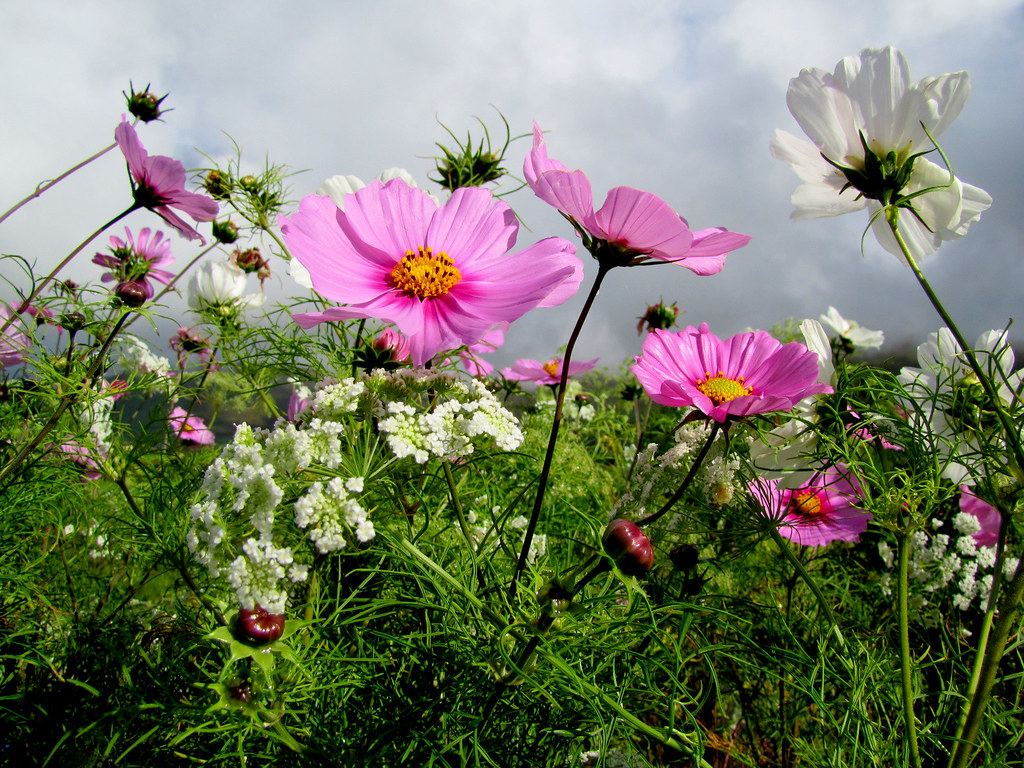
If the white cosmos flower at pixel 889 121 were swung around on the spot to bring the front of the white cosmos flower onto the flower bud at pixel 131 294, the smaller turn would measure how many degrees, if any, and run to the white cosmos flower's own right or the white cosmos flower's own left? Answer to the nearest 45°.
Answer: approximately 90° to the white cosmos flower's own left

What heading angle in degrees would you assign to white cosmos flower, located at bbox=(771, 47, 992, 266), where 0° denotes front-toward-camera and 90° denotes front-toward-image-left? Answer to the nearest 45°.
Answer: approximately 180°

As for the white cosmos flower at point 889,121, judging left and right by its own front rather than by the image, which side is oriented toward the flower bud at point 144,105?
left

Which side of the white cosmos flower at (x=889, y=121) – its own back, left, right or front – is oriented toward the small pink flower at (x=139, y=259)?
left

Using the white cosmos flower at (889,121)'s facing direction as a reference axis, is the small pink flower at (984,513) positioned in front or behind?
in front

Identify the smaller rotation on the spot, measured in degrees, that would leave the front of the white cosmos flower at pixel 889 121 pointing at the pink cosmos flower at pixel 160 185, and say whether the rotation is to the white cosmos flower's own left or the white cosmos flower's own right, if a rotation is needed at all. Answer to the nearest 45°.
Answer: approximately 90° to the white cosmos flower's own left

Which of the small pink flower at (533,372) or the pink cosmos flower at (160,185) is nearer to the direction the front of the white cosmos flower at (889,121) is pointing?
the small pink flower
